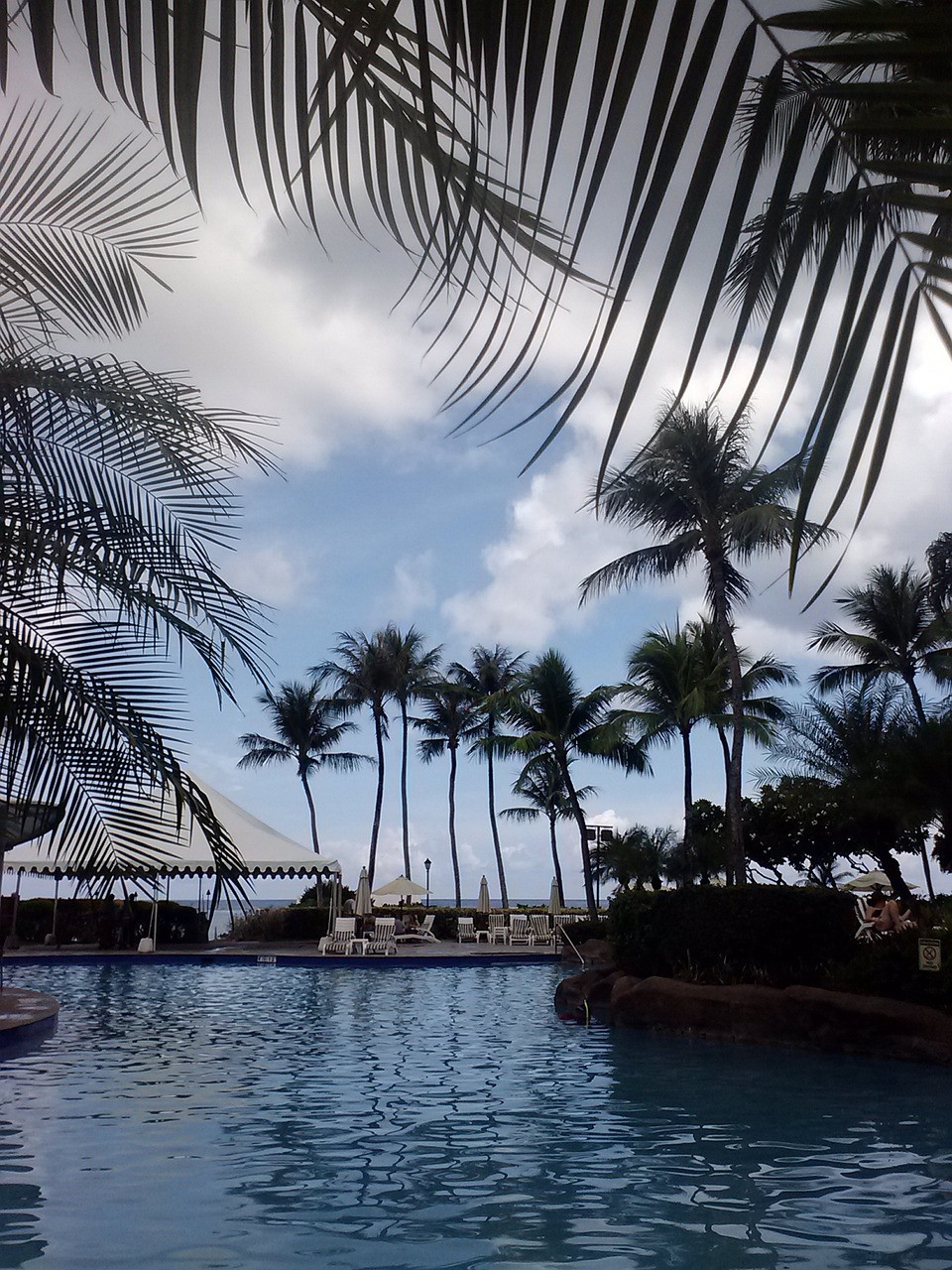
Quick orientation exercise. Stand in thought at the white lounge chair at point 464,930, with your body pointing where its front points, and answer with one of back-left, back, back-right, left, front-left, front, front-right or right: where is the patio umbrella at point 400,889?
back-right

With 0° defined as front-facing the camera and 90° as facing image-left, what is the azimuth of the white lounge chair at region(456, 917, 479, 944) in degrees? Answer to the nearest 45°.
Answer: approximately 0°

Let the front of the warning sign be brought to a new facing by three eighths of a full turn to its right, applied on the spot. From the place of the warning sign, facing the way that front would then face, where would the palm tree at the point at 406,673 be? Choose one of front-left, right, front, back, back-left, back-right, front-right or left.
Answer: front

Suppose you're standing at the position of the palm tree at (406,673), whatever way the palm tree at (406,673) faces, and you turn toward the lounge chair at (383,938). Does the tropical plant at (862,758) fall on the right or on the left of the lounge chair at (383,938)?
left

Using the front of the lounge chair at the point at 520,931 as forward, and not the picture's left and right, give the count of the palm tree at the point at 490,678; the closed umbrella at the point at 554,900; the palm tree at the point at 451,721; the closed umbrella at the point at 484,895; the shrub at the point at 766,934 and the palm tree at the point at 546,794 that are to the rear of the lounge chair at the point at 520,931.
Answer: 5

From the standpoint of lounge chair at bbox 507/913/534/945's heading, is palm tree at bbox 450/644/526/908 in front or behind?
behind

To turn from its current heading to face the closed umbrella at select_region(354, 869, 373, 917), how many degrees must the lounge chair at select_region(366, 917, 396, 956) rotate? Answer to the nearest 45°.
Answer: approximately 135° to its right

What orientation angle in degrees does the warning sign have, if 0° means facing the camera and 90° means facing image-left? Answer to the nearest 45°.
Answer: approximately 0°

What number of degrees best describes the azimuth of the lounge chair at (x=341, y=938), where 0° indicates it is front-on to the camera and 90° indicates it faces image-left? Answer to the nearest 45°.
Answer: approximately 45°

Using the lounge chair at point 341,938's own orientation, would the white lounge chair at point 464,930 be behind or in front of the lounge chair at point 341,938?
behind

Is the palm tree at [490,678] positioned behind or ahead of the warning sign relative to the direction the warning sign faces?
behind

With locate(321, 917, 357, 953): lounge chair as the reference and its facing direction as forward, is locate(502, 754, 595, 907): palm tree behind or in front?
behind
